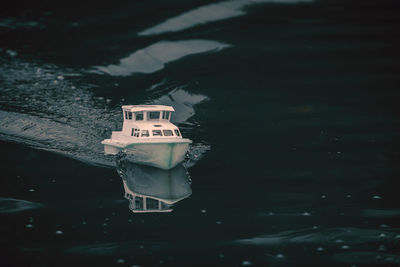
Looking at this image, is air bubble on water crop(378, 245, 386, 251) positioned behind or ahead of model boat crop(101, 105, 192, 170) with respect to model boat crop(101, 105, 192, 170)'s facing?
ahead

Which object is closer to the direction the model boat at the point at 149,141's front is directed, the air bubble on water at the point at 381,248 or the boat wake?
the air bubble on water

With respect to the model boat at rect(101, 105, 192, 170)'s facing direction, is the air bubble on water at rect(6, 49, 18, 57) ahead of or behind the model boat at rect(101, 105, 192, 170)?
behind

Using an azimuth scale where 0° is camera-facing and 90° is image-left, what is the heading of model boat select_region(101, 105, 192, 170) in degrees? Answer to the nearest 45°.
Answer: approximately 315°

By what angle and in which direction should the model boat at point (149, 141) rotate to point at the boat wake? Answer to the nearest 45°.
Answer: approximately 180°
